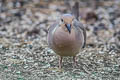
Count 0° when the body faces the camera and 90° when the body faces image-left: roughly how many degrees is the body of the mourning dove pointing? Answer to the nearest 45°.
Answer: approximately 0°
